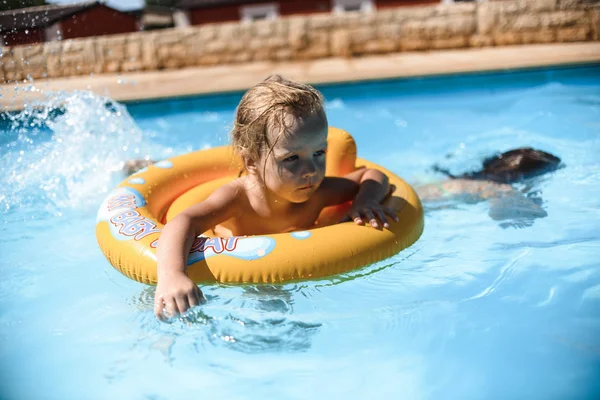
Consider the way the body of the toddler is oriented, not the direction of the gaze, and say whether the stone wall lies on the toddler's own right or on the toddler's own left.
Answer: on the toddler's own left

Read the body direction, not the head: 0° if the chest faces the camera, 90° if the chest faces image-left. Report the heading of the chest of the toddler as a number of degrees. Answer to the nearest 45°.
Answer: approximately 315°

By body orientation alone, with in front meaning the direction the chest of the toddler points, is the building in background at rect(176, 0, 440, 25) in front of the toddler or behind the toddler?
behind

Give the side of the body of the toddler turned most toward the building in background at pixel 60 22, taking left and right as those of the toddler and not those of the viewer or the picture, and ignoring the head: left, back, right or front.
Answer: back

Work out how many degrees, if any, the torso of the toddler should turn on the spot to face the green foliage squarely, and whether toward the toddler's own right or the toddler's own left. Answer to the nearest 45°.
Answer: approximately 180°

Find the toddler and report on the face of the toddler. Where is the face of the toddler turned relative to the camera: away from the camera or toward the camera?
toward the camera
